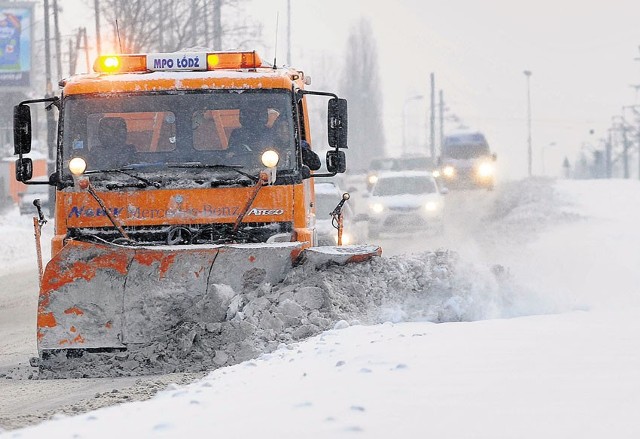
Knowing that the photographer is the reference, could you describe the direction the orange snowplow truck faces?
facing the viewer

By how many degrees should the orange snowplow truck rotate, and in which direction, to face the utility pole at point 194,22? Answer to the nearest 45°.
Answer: approximately 180°

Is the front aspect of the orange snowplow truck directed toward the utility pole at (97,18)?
no

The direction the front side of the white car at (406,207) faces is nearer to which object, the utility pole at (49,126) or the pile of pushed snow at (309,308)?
the pile of pushed snow

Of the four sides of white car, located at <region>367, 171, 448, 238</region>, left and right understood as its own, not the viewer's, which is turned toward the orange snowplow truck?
front

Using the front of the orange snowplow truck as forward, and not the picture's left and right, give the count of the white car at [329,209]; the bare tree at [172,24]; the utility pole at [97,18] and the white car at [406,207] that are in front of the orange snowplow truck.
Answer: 0

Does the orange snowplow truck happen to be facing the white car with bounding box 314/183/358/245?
no

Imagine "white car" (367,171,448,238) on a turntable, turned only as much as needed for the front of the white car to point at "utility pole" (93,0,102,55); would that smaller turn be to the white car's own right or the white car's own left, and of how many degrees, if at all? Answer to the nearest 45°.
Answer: approximately 135° to the white car's own right

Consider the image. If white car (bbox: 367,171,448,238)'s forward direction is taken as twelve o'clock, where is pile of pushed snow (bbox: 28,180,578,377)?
The pile of pushed snow is roughly at 12 o'clock from the white car.

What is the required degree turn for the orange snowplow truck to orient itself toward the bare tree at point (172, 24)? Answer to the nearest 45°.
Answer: approximately 180°

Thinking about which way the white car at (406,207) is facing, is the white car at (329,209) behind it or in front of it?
in front

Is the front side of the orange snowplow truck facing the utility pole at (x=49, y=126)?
no

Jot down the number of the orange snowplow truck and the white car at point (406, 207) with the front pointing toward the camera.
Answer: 2

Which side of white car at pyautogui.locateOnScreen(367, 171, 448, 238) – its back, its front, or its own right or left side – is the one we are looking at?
front

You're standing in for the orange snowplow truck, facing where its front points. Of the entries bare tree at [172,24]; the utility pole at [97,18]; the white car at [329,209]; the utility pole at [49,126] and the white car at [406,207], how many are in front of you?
0

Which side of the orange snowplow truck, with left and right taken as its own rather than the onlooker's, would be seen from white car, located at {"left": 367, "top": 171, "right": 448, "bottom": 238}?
back

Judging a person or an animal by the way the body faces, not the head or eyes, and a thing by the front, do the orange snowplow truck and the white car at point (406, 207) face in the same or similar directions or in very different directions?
same or similar directions
